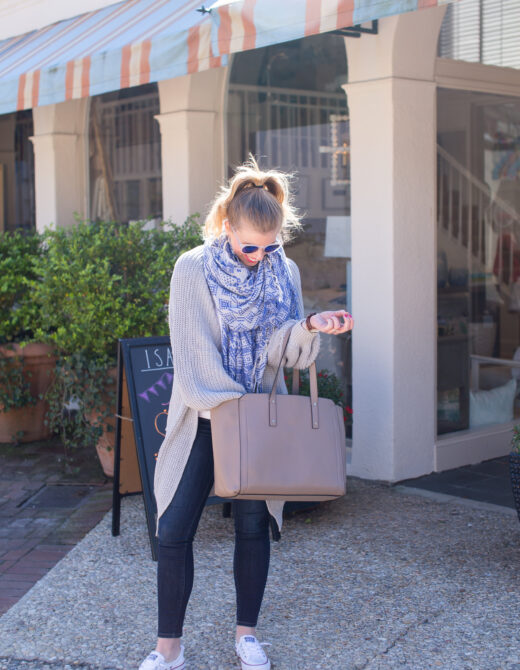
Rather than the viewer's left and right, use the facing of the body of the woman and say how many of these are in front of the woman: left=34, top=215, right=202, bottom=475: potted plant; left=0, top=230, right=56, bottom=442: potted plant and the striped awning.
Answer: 0

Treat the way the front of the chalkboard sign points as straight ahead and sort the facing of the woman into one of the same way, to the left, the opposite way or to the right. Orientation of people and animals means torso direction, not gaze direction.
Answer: the same way

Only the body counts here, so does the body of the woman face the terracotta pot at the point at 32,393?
no

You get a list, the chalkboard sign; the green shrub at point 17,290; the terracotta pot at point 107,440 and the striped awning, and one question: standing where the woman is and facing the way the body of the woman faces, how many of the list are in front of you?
0

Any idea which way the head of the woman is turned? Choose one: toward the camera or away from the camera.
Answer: toward the camera

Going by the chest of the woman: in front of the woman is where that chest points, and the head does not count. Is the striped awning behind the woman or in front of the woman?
behind

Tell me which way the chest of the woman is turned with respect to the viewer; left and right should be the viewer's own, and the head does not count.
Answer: facing the viewer and to the right of the viewer

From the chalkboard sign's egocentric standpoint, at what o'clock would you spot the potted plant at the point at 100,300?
The potted plant is roughly at 7 o'clock from the chalkboard sign.

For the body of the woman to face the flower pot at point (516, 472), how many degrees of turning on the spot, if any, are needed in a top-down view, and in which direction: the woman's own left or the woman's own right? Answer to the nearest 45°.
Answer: approximately 90° to the woman's own left

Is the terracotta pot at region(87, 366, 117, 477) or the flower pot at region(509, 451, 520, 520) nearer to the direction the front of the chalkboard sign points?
the flower pot

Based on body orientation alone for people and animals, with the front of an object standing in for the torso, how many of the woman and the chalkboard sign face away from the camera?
0
